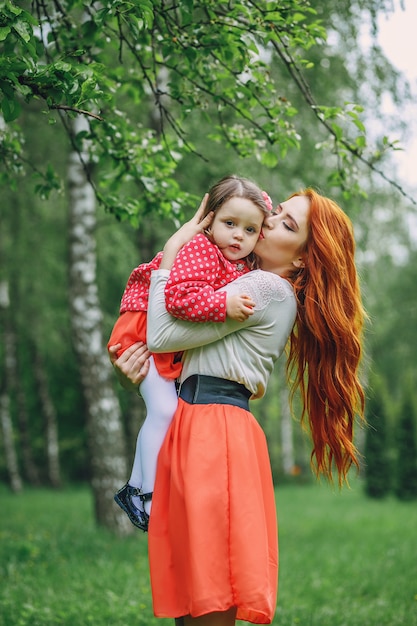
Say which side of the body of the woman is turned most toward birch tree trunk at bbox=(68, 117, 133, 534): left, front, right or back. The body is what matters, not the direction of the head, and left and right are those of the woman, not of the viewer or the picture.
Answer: right

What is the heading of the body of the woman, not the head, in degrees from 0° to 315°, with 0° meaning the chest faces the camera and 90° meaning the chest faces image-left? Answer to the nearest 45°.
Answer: approximately 90°
